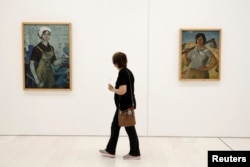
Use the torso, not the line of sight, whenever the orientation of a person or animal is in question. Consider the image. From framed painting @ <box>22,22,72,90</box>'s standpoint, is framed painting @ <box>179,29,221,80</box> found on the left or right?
on its left

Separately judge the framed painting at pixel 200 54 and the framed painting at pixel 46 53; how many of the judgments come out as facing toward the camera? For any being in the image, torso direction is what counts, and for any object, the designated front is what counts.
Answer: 2

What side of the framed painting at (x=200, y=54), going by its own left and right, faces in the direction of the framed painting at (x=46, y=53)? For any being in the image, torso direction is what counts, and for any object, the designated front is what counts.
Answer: right

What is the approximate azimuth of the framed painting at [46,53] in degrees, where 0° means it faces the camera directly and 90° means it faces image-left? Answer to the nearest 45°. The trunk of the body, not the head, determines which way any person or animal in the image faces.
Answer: approximately 0°

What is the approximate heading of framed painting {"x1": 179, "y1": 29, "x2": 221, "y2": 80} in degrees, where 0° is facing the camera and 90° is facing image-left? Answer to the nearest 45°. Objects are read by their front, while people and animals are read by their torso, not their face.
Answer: approximately 0°
